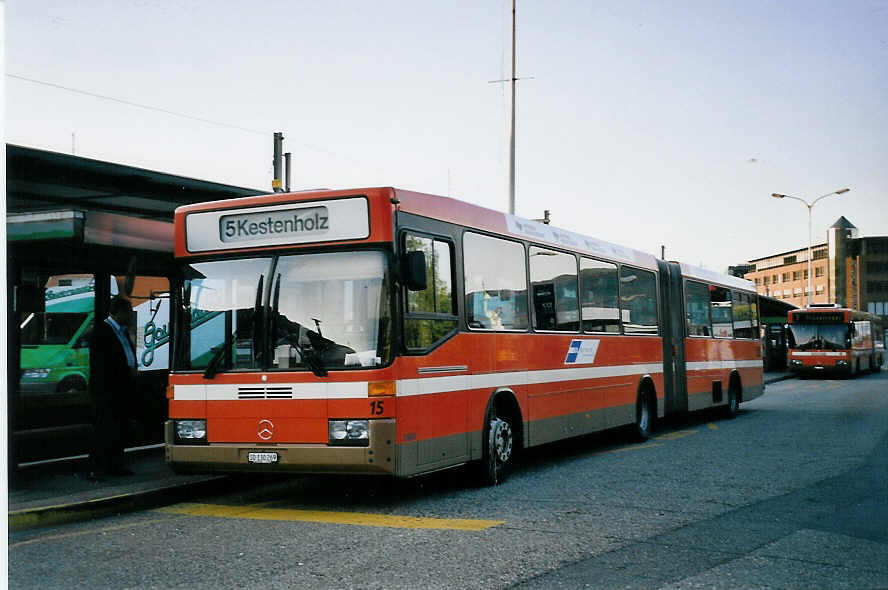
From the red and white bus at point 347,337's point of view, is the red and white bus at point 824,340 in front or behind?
behind

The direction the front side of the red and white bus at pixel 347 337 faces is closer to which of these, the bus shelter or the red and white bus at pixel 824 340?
the bus shelter

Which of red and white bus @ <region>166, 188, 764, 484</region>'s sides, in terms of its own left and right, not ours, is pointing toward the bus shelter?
right

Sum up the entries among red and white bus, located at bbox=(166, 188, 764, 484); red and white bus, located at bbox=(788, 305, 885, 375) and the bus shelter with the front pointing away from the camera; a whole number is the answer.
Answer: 0

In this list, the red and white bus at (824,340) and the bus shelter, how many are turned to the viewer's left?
0

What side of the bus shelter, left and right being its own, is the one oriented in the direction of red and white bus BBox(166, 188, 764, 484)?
front

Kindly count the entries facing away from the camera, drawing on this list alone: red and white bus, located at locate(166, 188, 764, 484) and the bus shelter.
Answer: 0

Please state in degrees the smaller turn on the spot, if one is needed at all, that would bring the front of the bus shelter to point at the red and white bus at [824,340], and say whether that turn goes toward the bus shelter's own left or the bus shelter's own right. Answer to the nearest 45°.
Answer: approximately 90° to the bus shelter's own left

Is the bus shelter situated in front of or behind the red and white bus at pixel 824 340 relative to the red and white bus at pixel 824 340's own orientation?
in front

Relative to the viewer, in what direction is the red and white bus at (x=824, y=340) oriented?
toward the camera

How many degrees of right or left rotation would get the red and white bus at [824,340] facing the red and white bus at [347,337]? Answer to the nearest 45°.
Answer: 0° — it already faces it

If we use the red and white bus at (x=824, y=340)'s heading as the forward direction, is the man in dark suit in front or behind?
in front

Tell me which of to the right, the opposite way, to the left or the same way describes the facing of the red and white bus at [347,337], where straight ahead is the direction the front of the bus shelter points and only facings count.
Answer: to the right

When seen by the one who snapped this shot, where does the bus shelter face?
facing the viewer and to the right of the viewer

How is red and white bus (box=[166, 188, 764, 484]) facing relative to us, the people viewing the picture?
facing the viewer and to the left of the viewer

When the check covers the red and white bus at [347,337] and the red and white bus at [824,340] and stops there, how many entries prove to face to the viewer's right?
0
